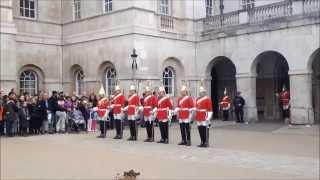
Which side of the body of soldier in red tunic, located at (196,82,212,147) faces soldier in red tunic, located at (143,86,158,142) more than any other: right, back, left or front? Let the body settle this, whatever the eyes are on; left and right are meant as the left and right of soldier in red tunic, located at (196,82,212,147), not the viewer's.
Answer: right

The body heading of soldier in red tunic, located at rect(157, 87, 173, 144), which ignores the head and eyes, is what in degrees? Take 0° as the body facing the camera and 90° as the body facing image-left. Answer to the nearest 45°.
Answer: approximately 45°

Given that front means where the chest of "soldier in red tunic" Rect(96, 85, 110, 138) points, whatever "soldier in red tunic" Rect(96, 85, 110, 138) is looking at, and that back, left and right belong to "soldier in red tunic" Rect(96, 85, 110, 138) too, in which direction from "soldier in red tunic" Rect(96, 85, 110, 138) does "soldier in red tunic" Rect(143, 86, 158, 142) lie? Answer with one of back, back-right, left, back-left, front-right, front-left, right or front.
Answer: left

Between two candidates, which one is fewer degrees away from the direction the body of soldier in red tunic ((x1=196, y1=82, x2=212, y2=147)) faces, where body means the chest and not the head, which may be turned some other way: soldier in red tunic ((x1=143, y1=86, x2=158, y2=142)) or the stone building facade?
the soldier in red tunic

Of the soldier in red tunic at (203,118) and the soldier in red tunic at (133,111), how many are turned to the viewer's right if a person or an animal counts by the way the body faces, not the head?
0

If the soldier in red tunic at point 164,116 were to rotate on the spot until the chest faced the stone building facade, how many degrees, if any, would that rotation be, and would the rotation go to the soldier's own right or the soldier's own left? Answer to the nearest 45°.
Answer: approximately 135° to the soldier's own right

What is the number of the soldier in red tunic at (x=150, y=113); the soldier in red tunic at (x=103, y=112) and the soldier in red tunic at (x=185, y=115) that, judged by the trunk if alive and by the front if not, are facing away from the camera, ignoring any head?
0

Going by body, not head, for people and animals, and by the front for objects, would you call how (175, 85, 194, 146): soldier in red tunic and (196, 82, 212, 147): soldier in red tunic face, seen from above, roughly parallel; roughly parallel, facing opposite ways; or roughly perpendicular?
roughly parallel

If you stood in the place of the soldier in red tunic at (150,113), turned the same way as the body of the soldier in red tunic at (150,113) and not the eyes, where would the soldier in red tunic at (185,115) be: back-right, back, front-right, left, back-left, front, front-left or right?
left

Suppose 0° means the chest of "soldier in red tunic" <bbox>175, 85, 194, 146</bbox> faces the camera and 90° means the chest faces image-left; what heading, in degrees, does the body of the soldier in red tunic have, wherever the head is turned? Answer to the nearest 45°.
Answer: approximately 45°

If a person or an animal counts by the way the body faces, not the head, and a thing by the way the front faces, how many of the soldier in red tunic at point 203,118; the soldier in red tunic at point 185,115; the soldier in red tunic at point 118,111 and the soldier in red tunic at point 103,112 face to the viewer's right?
0

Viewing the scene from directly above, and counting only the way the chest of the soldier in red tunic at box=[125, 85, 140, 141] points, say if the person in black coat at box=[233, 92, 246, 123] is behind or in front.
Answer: behind
